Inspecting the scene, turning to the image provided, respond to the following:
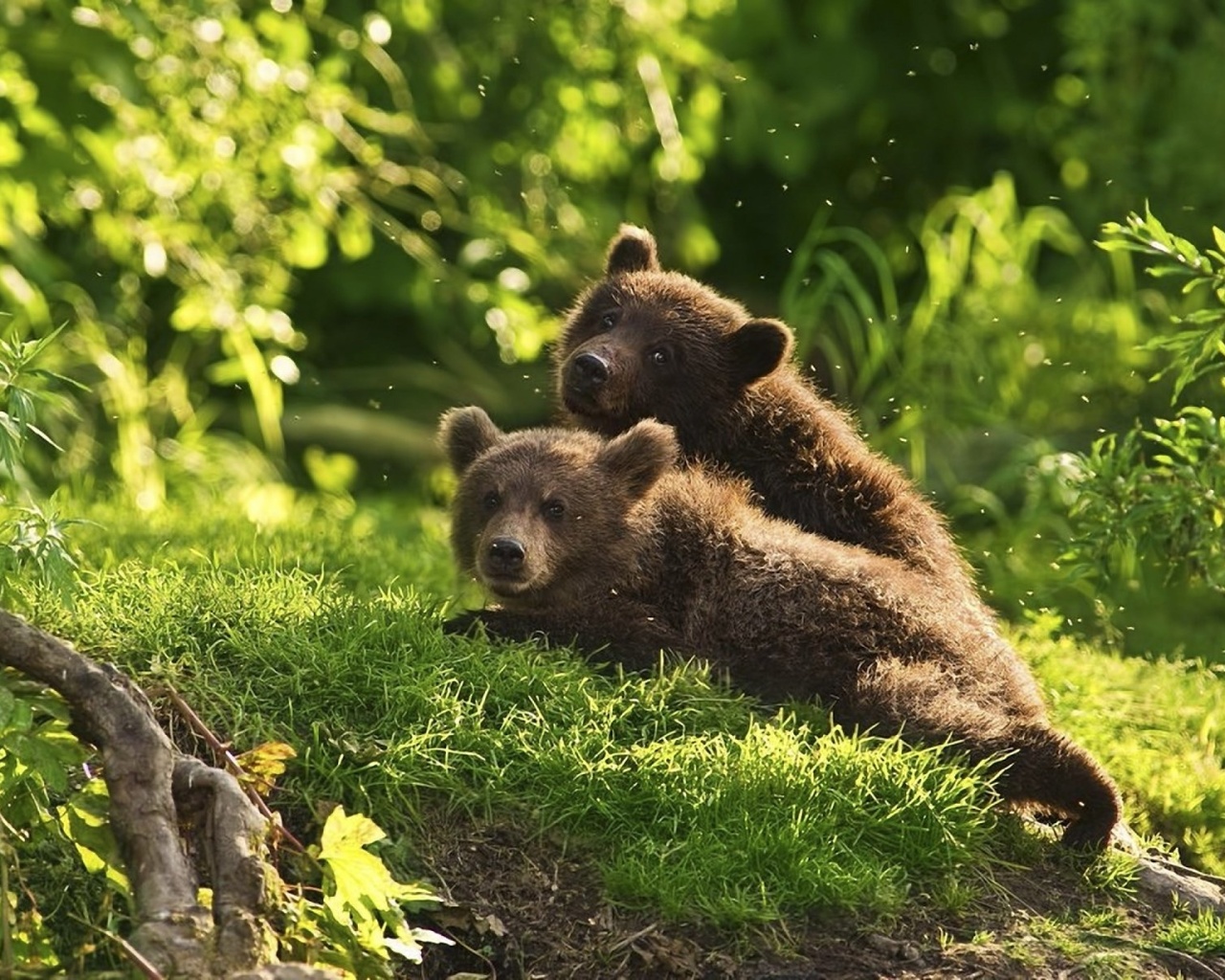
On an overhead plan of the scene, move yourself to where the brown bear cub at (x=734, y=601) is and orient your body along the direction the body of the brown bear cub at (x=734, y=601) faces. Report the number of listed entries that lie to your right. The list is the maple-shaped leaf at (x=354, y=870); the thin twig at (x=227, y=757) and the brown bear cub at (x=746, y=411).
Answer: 1

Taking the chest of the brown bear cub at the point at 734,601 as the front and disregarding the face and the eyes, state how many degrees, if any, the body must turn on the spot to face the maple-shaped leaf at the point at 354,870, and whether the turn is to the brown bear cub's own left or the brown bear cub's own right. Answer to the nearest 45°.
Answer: approximately 90° to the brown bear cub's own left

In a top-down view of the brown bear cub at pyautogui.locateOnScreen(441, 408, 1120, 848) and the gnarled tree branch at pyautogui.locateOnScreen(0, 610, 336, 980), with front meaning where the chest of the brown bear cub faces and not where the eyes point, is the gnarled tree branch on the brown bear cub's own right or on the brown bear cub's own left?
on the brown bear cub's own left

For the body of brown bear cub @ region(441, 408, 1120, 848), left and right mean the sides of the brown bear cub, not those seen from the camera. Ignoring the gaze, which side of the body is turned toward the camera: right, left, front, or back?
left

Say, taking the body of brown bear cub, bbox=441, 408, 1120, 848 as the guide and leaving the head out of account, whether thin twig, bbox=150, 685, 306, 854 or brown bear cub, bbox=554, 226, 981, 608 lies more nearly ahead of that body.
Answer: the thin twig

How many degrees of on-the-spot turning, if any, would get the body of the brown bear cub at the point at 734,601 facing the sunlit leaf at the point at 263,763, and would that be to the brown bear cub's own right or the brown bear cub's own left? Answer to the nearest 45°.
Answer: approximately 45° to the brown bear cub's own left

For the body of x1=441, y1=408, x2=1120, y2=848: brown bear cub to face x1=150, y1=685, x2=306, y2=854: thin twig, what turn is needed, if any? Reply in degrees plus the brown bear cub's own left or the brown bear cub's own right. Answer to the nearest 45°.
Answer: approximately 45° to the brown bear cub's own left

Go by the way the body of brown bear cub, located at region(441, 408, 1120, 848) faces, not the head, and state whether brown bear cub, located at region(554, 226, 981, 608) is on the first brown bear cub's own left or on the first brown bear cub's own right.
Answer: on the first brown bear cub's own right
